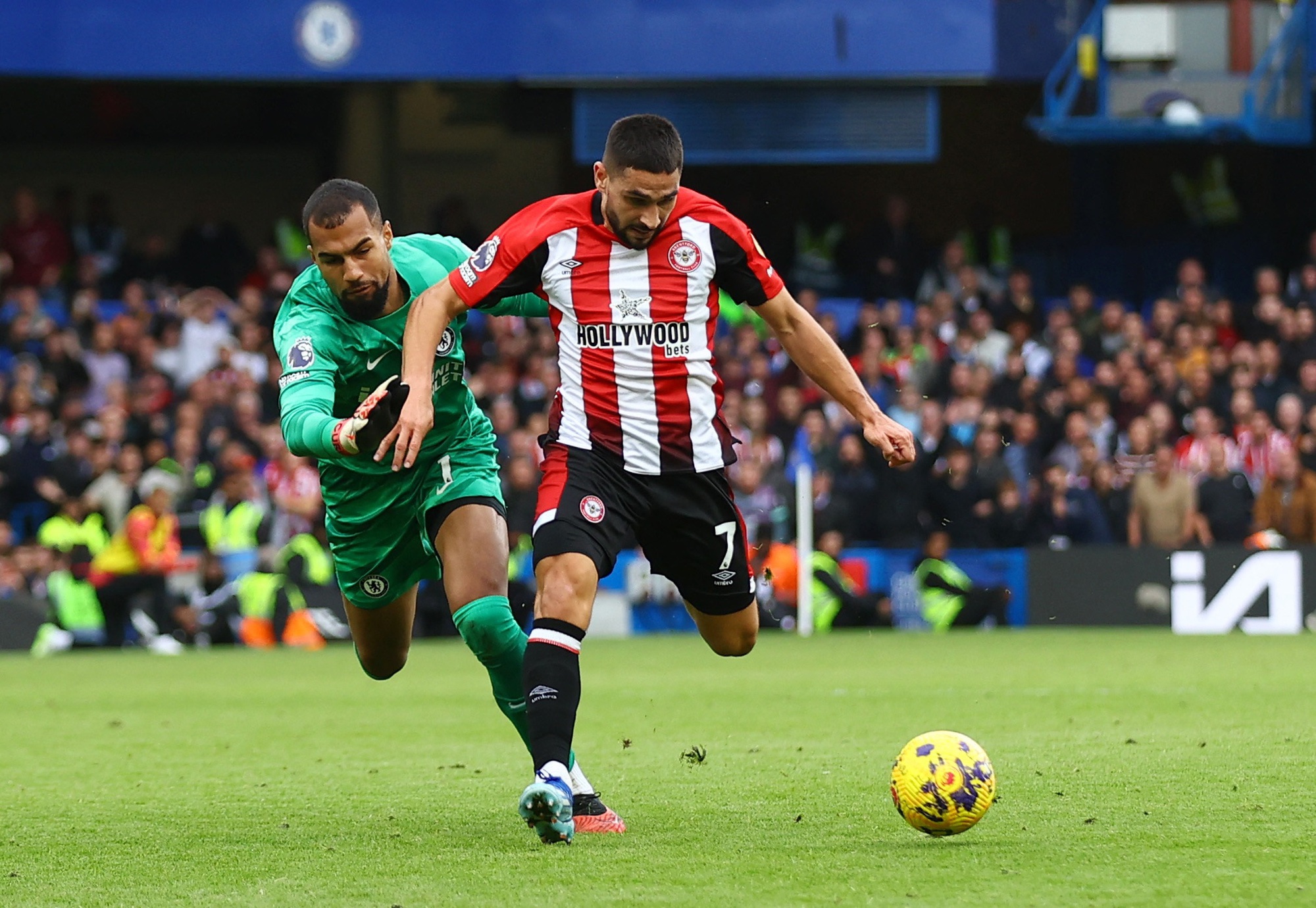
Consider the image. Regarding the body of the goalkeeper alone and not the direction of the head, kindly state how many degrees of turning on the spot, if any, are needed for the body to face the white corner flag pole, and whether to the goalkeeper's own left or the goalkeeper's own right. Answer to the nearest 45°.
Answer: approximately 180°

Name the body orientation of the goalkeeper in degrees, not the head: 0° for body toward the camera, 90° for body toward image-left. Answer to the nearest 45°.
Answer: approximately 0°

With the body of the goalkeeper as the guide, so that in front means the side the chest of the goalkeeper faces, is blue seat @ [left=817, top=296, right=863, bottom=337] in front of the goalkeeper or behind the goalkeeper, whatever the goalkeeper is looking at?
behind
